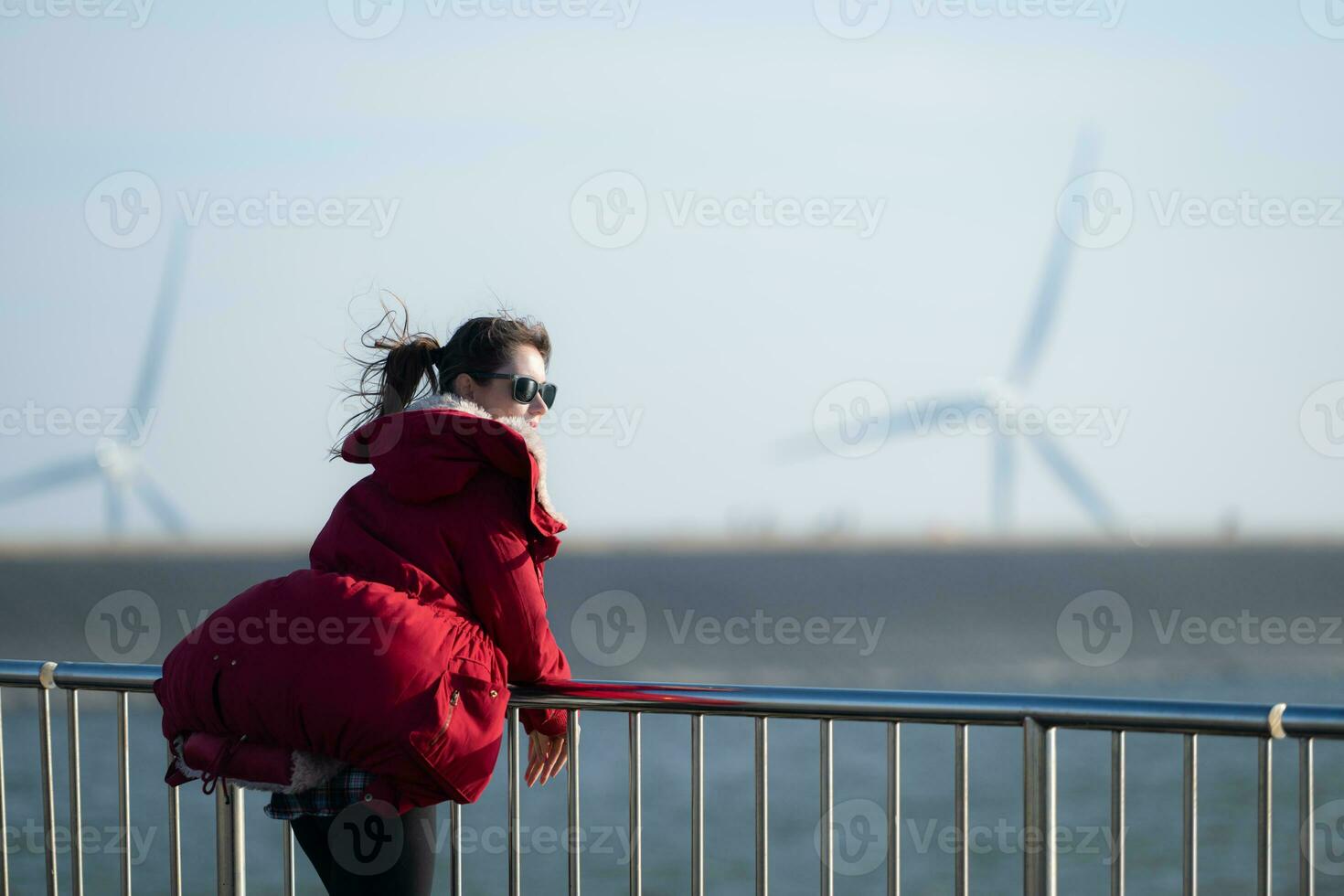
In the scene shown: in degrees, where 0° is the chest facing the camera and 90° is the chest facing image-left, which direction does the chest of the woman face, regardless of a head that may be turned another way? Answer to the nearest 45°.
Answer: approximately 225°
